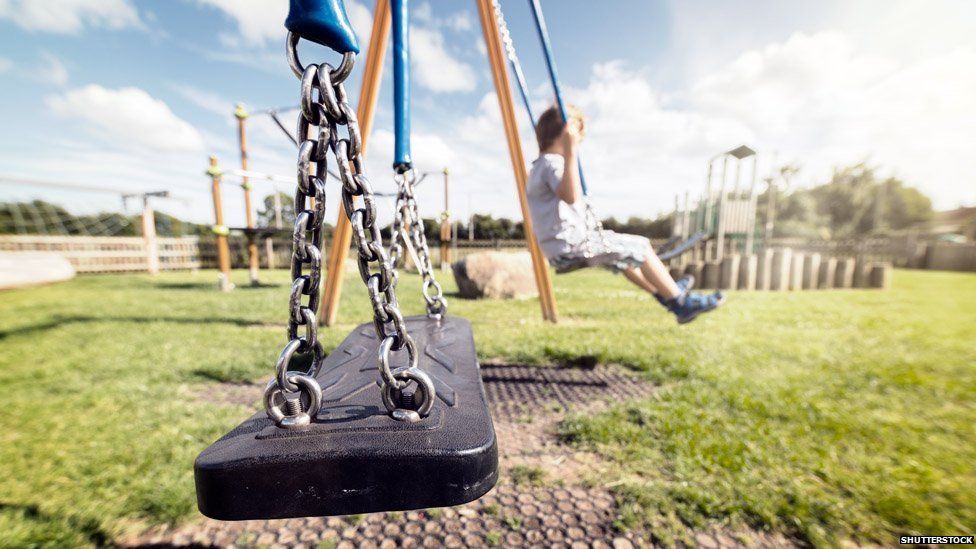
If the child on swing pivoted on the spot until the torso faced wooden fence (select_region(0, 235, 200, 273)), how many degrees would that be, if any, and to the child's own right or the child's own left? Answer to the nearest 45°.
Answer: approximately 180°

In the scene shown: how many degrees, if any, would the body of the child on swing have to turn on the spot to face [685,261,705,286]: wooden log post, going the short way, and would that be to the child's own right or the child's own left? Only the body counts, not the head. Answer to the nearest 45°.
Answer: approximately 90° to the child's own left

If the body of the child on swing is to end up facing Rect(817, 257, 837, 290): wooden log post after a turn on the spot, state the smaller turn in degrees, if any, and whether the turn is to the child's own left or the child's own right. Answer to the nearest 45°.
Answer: approximately 45° to the child's own left

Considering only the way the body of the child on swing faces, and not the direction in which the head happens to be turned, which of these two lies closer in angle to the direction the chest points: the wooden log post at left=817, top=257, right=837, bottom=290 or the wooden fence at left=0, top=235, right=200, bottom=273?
the wooden log post

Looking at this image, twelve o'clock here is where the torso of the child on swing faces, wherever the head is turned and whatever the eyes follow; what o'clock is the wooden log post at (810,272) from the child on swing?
The wooden log post is roughly at 10 o'clock from the child on swing.

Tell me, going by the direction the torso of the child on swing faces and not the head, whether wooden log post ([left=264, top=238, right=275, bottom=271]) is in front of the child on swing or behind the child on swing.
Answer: behind

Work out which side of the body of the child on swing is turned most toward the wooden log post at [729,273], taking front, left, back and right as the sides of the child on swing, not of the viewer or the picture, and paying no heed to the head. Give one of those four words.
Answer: left

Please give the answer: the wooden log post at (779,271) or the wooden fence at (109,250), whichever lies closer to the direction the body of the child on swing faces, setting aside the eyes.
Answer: the wooden log post

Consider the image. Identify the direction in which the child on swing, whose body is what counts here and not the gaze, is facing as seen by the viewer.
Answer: to the viewer's right

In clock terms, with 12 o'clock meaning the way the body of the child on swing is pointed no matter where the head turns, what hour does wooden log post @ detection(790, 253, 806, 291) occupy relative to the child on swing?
The wooden log post is roughly at 10 o'clock from the child on swing.

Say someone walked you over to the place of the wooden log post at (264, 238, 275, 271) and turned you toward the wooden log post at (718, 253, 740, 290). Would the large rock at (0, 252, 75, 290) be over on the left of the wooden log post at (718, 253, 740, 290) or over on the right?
right

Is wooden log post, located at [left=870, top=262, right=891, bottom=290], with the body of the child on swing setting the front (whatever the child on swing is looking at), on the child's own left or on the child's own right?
on the child's own left
